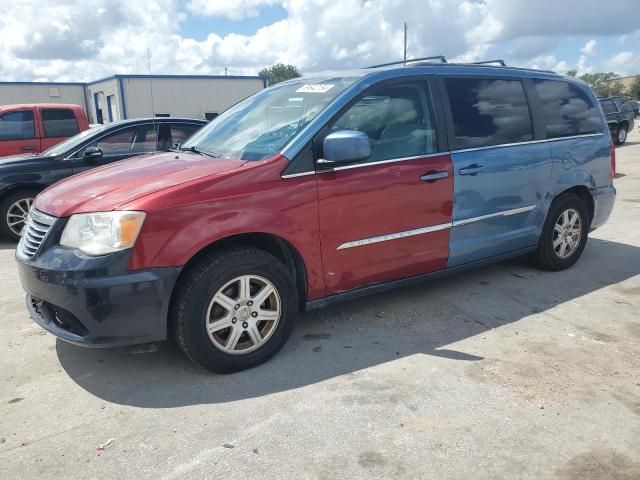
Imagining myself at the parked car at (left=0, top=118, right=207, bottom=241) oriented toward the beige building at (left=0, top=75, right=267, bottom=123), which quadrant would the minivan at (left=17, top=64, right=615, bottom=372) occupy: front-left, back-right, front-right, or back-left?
back-right

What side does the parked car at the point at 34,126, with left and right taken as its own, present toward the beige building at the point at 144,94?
right

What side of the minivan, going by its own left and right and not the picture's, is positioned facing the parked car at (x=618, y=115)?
back

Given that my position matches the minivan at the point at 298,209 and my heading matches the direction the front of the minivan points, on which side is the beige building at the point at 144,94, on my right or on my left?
on my right

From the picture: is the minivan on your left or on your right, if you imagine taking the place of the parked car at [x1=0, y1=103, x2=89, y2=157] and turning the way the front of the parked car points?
on your left

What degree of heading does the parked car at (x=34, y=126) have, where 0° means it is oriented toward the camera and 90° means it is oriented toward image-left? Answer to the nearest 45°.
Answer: approximately 90°

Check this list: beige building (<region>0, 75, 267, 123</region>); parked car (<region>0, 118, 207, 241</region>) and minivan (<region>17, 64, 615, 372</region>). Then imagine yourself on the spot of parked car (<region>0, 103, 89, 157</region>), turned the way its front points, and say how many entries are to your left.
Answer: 2

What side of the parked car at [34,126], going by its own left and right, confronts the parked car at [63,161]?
left

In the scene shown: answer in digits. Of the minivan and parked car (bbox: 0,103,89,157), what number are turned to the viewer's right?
0

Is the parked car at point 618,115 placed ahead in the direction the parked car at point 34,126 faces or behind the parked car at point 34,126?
behind

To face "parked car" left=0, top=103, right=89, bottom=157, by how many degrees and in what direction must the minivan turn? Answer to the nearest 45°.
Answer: approximately 90° to its right
